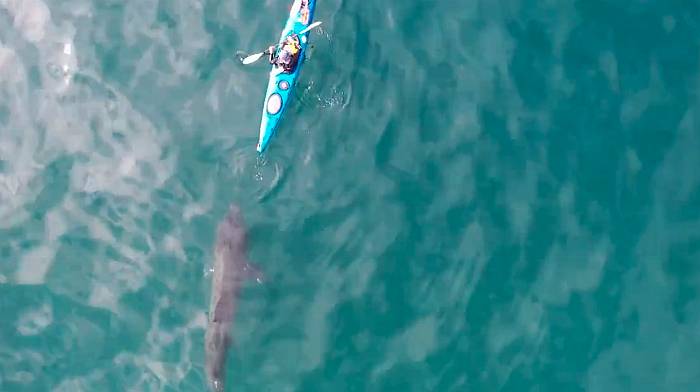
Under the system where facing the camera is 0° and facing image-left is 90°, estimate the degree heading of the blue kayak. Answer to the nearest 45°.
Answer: approximately 180°

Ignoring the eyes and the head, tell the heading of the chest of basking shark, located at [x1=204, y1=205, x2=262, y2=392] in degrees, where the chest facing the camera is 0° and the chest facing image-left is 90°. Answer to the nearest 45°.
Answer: approximately 180°

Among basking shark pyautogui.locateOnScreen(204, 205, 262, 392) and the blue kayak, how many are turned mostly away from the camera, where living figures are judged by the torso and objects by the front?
2
